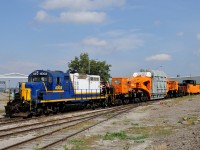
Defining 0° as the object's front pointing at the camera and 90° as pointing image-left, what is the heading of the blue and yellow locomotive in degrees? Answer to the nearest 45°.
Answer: approximately 45°

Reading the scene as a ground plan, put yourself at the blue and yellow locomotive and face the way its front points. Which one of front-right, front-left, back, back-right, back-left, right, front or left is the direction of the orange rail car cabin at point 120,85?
back
